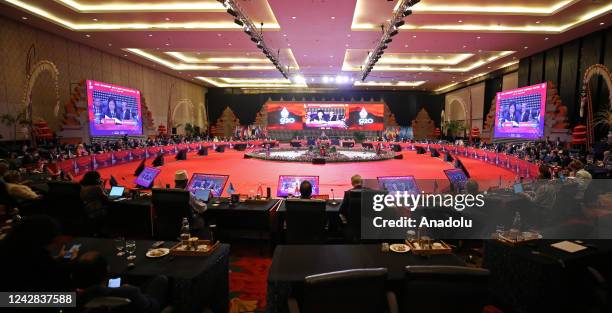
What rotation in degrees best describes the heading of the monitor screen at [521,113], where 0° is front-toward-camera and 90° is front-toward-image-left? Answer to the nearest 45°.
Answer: approximately 45°

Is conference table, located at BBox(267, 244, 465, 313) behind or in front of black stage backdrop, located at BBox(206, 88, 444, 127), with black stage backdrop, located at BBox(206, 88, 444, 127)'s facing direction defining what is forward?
in front

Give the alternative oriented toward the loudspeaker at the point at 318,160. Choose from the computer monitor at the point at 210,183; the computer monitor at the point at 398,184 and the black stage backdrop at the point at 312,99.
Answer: the black stage backdrop

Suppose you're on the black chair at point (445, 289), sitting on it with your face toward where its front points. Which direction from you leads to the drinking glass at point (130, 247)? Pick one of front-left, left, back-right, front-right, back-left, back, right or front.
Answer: left

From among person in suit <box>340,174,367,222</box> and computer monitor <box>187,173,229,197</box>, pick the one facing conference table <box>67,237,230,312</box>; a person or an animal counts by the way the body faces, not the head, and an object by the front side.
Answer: the computer monitor

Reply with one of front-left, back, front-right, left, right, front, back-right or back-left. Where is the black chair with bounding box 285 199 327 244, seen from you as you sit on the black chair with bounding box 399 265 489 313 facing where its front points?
front-left

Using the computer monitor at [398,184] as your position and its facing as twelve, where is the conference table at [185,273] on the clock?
The conference table is roughly at 1 o'clock from the computer monitor.

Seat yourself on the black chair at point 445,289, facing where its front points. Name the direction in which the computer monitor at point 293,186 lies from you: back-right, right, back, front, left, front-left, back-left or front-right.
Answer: front-left

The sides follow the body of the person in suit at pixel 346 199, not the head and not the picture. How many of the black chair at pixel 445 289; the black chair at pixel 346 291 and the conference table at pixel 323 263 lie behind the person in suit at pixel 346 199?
3

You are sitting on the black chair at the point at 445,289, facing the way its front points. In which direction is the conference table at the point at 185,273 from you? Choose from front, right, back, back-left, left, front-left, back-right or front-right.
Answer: left

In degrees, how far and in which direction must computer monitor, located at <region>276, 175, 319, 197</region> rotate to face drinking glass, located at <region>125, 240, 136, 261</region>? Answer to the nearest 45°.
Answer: approximately 45° to its right

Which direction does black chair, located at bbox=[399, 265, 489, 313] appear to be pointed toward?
away from the camera

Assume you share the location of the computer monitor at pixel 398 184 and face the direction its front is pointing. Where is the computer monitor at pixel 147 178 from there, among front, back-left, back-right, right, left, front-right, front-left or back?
right

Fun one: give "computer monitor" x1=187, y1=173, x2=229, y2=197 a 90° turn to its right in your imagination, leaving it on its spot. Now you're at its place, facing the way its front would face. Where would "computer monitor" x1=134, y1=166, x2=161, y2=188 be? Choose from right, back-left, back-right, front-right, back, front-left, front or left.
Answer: front-right

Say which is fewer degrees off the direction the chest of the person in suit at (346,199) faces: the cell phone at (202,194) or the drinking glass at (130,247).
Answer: the cell phone

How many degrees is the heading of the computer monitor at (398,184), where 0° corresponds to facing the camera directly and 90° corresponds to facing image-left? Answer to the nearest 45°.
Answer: approximately 0°

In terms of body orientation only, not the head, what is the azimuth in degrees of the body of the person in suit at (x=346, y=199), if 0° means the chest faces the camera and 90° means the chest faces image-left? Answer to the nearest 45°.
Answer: approximately 180°

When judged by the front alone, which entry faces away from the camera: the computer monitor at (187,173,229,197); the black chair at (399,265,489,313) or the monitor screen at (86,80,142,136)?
the black chair

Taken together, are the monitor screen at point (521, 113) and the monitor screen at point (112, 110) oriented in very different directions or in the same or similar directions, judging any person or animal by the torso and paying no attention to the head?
very different directions
